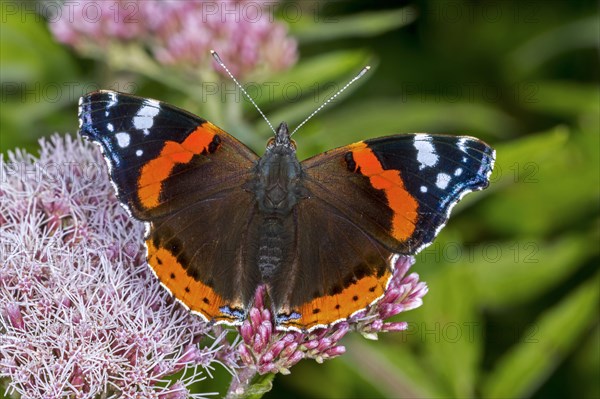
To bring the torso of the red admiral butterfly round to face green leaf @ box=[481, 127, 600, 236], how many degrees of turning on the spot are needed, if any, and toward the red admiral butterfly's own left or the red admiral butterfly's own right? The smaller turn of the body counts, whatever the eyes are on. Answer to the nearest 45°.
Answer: approximately 45° to the red admiral butterfly's own right

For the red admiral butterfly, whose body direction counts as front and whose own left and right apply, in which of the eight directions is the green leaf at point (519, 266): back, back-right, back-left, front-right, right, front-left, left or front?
front-right

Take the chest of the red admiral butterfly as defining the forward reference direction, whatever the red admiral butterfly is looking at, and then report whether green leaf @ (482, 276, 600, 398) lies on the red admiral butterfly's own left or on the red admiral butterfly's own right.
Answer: on the red admiral butterfly's own right

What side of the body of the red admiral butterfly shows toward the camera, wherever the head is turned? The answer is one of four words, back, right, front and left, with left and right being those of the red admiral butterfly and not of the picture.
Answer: back
